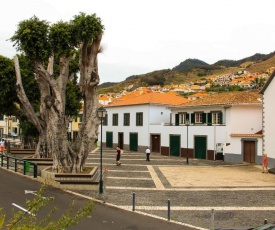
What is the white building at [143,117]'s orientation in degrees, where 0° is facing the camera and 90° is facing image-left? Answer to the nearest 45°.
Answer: approximately 45°

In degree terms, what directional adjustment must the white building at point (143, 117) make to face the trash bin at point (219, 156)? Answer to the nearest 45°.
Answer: approximately 90° to its left

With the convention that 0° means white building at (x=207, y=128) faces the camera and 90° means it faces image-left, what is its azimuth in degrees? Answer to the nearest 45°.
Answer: approximately 45°

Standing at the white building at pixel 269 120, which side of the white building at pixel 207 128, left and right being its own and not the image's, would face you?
left

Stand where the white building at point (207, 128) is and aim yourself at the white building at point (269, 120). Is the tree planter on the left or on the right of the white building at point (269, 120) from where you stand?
right
